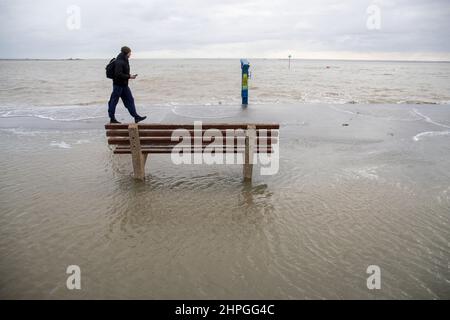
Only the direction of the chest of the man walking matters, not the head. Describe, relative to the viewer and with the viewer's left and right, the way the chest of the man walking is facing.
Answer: facing to the right of the viewer

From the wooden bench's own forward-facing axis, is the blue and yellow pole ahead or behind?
ahead

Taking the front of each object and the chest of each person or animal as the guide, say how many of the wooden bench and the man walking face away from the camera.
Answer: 1

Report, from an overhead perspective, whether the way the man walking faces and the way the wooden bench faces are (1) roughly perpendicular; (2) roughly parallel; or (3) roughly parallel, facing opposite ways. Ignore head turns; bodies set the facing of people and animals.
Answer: roughly perpendicular

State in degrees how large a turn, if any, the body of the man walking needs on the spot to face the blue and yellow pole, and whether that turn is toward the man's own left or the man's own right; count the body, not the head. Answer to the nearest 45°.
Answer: approximately 45° to the man's own left

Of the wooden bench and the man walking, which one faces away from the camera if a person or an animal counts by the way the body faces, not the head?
the wooden bench

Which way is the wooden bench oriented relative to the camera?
away from the camera
